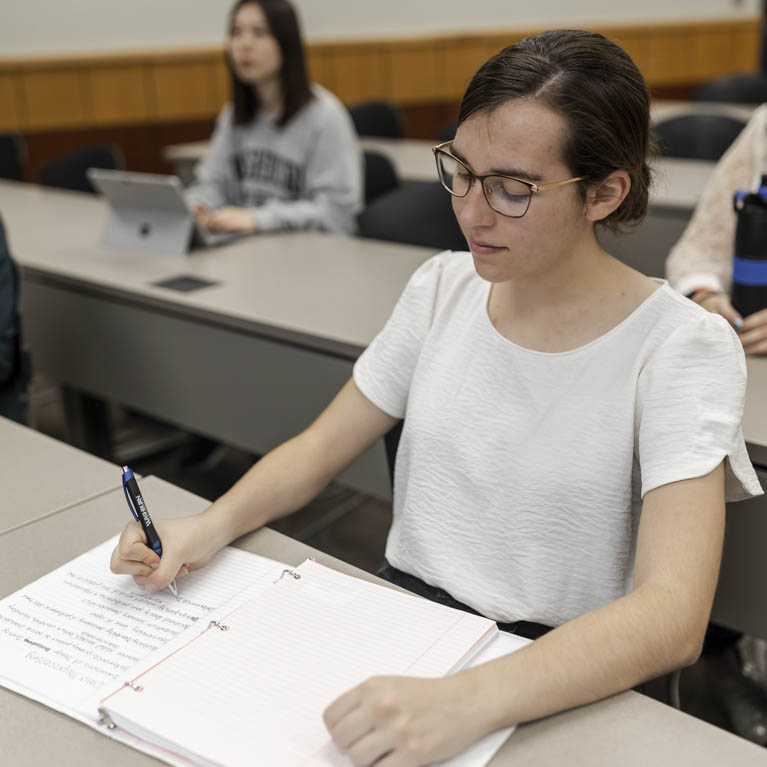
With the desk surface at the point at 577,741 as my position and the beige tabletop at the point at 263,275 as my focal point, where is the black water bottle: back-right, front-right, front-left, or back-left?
front-right

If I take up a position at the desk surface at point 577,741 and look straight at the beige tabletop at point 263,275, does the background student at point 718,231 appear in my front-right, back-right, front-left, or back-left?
front-right

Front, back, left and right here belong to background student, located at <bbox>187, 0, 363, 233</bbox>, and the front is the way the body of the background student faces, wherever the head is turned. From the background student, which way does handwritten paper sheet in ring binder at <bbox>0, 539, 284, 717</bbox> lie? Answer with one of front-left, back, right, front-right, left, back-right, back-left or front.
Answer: front-left

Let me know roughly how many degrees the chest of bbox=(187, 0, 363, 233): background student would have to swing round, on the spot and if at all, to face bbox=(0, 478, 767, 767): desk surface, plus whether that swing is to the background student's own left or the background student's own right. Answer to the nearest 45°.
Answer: approximately 45° to the background student's own left

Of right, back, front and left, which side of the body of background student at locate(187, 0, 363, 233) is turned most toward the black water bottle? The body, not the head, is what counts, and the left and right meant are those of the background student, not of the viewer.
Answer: left

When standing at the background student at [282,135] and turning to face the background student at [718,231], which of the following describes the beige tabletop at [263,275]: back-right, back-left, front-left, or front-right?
front-right

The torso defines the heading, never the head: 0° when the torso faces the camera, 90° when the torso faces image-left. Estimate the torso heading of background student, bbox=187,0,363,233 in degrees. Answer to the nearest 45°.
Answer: approximately 45°
